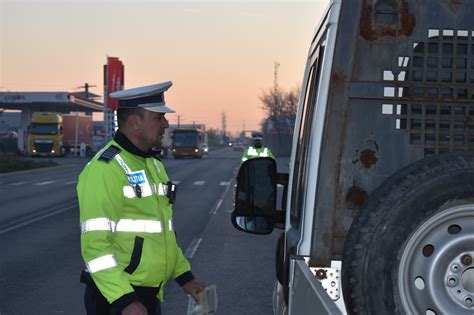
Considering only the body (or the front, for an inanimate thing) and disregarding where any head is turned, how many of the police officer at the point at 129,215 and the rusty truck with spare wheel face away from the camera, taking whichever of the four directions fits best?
1

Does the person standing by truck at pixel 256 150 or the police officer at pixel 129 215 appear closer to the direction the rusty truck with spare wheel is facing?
the person standing by truck

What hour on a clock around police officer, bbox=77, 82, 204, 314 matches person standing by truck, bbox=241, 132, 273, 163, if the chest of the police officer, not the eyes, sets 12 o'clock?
The person standing by truck is roughly at 8 o'clock from the police officer.

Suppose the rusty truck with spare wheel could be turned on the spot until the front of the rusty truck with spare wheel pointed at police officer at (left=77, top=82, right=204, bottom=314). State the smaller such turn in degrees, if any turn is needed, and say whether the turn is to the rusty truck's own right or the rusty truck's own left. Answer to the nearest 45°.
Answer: approximately 90° to the rusty truck's own left

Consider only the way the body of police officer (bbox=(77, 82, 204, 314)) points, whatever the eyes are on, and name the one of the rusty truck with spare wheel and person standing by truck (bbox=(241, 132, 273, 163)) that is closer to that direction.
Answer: the rusty truck with spare wheel

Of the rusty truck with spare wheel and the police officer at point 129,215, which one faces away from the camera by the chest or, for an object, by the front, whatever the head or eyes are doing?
the rusty truck with spare wheel

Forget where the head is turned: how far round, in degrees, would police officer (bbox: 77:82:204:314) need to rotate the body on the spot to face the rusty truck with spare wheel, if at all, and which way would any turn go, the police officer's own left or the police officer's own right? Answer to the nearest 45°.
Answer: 0° — they already face it

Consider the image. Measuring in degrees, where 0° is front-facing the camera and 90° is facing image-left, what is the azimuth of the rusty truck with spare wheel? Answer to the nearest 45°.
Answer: approximately 180°

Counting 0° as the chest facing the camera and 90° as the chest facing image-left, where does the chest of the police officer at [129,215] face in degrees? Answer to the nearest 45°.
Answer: approximately 315°

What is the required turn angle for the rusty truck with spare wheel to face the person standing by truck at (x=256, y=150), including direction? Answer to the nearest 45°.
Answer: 0° — it already faces them

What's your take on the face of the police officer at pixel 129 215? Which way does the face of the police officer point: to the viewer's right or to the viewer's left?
to the viewer's right
